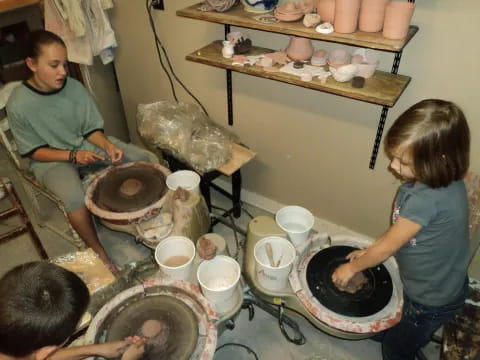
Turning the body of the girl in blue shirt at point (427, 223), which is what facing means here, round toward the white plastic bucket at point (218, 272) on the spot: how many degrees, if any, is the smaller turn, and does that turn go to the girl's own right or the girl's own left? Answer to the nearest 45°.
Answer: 0° — they already face it

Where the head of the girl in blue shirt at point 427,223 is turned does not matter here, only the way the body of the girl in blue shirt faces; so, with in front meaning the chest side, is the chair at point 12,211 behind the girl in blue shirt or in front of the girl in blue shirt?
in front

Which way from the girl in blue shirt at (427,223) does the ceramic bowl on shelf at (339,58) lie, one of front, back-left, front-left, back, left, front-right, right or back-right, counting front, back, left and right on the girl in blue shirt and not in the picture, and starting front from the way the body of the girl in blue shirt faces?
front-right

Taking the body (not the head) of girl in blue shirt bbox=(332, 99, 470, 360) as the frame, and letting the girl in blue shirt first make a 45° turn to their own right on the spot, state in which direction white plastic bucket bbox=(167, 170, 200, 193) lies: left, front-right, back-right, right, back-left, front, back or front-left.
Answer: front-left

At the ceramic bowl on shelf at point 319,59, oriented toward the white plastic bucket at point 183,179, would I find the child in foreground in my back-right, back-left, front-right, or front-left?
front-left

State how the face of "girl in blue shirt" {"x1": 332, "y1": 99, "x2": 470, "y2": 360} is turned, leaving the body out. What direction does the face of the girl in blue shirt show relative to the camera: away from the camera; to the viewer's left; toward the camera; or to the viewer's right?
to the viewer's left

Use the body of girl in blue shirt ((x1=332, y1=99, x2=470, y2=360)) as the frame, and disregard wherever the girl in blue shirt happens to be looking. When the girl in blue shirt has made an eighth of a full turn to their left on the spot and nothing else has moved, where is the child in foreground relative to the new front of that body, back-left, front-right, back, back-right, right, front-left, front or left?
front

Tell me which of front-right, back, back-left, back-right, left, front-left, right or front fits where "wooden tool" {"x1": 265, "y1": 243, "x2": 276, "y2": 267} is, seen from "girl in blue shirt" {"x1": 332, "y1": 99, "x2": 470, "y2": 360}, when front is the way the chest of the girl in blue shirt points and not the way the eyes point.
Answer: front

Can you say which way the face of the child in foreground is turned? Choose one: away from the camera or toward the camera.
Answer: away from the camera

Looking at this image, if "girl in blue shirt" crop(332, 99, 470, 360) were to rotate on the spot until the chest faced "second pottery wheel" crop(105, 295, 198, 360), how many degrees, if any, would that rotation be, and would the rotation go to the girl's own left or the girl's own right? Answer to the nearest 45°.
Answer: approximately 45° to the girl's own left

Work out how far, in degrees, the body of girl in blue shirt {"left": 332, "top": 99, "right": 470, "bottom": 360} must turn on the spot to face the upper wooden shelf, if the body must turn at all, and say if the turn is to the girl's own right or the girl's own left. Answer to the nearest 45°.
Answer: approximately 45° to the girl's own right

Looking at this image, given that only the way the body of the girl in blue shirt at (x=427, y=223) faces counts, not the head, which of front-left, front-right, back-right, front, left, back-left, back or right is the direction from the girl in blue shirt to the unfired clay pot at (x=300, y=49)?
front-right

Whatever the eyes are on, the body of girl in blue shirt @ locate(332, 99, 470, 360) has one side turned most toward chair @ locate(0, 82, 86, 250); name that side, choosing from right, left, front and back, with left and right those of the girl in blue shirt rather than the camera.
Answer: front

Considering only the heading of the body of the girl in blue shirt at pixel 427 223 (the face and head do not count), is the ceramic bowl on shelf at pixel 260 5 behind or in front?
in front

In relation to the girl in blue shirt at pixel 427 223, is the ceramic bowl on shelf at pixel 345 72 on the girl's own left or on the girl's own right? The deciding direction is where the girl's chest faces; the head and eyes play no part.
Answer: on the girl's own right

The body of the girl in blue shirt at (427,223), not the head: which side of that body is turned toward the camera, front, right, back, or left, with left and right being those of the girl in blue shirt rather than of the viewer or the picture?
left
